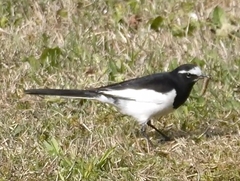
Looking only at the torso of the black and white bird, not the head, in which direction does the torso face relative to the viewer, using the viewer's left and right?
facing to the right of the viewer
